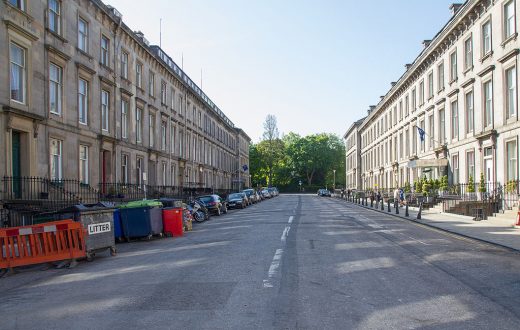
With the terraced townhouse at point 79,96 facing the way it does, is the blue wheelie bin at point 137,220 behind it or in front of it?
in front

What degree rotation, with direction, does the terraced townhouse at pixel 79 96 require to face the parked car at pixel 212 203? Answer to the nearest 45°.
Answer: approximately 90° to its left

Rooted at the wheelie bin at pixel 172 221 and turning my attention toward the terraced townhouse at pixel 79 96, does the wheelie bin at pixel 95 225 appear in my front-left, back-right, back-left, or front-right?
back-left

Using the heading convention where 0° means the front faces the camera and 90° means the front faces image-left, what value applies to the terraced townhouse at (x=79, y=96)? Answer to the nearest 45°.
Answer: approximately 315°

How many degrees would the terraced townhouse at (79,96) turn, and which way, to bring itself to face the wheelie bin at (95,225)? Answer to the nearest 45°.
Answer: approximately 45° to its right
